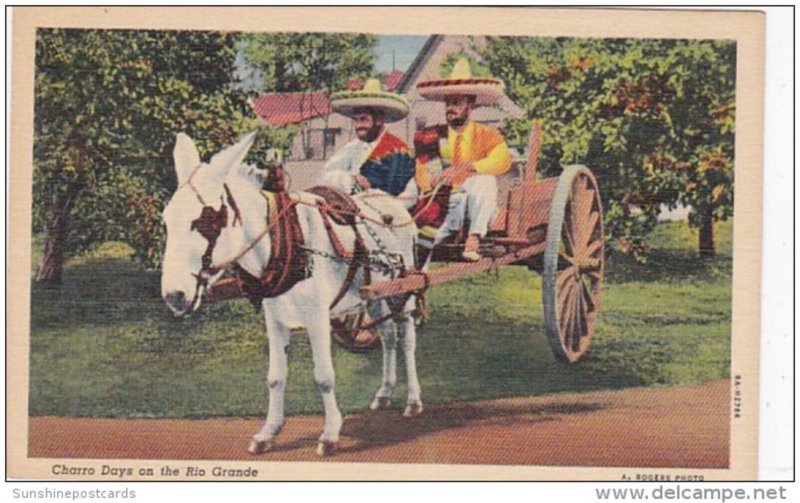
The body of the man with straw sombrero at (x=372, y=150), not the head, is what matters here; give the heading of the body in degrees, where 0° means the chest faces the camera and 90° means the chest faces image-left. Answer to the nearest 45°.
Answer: approximately 45°
